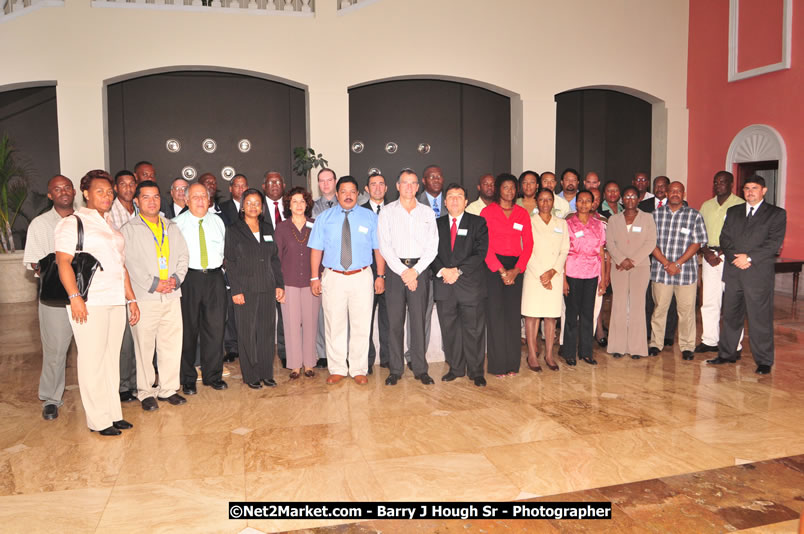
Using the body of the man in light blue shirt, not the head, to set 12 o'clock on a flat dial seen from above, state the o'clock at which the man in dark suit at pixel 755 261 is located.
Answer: The man in dark suit is roughly at 9 o'clock from the man in light blue shirt.

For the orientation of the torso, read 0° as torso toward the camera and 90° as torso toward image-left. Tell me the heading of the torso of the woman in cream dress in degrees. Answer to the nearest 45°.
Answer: approximately 0°

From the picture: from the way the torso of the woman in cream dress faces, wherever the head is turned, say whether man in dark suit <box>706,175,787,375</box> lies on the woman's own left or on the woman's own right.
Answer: on the woman's own left

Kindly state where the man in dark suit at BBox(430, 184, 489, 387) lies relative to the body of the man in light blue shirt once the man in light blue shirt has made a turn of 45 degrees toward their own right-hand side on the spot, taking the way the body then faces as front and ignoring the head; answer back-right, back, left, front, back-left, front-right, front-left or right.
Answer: back-left

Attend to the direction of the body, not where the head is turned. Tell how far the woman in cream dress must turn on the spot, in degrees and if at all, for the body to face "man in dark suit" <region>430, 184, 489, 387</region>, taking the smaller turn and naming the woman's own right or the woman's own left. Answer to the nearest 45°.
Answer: approximately 45° to the woman's own right

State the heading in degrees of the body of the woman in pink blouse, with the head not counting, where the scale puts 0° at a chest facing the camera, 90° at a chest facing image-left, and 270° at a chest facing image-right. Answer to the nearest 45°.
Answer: approximately 0°

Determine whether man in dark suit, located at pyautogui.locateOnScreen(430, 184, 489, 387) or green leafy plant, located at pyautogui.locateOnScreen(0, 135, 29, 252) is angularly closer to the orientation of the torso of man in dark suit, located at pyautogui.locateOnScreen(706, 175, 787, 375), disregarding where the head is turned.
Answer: the man in dark suit

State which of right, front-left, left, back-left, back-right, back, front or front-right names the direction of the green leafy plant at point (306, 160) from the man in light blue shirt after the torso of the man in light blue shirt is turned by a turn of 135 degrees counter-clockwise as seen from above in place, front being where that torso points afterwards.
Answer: front-left

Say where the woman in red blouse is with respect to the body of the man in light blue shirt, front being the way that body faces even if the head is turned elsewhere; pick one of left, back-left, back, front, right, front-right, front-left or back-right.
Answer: left
